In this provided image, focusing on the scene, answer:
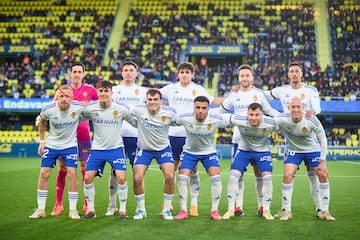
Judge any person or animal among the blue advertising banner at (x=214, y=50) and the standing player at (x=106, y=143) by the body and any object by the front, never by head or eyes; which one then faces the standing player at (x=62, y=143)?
the blue advertising banner

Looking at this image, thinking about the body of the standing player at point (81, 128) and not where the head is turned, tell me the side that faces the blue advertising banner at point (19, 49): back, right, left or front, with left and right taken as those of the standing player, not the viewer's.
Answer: back

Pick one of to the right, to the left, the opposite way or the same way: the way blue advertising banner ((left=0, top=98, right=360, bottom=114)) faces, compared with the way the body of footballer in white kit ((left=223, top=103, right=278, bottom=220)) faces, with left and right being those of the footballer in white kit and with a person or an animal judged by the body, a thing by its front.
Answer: the same way

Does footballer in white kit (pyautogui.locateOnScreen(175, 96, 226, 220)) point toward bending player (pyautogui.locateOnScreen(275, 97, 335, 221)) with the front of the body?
no

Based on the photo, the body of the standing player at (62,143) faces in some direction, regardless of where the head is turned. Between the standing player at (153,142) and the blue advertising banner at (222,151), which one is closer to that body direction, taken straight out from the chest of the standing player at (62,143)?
the standing player

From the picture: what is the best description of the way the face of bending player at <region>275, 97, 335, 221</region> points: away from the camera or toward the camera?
toward the camera

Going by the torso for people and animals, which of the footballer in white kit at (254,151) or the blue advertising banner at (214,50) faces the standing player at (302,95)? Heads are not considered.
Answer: the blue advertising banner

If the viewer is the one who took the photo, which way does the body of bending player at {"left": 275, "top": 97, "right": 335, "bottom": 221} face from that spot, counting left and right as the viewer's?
facing the viewer

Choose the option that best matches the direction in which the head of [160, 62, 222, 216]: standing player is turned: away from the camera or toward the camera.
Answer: toward the camera

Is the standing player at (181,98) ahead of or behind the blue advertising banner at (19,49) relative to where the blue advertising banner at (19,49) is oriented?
ahead

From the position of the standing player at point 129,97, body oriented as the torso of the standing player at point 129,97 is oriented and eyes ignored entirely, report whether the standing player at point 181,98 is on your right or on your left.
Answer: on your left

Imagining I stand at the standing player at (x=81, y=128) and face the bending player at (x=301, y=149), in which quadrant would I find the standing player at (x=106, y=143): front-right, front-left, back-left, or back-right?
front-right

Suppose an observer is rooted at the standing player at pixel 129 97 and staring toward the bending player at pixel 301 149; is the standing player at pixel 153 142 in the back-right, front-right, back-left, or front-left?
front-right

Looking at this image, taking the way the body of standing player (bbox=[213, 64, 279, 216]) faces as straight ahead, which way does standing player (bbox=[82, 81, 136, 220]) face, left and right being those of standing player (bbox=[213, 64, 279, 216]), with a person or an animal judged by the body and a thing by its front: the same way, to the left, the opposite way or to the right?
the same way

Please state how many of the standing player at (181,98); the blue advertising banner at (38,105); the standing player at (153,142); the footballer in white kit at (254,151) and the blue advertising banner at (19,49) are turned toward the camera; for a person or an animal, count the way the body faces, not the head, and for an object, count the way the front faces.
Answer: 5

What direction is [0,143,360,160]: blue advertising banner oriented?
toward the camera

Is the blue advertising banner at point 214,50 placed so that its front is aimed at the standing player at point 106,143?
yes

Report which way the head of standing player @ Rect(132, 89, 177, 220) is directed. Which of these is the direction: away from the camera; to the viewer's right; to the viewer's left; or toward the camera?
toward the camera

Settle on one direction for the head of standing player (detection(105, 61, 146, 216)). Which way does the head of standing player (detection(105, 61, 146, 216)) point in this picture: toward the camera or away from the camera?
toward the camera
